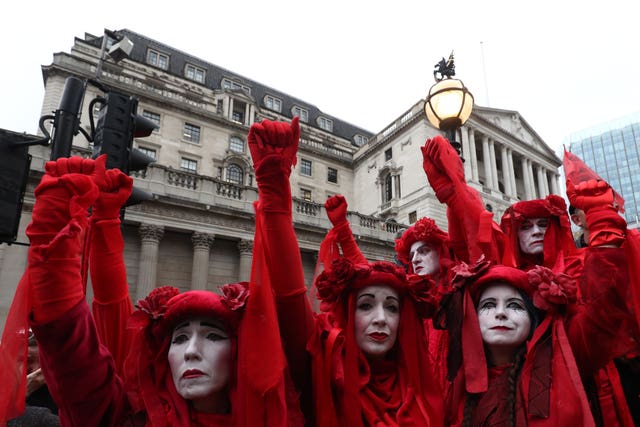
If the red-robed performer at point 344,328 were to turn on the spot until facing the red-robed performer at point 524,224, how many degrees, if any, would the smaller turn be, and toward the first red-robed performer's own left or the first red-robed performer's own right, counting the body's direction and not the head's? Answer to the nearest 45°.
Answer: approximately 135° to the first red-robed performer's own left

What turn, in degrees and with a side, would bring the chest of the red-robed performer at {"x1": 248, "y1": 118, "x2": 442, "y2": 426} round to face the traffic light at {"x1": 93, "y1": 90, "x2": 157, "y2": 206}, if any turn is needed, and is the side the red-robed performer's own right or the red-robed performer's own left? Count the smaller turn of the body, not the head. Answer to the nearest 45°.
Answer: approximately 135° to the red-robed performer's own right

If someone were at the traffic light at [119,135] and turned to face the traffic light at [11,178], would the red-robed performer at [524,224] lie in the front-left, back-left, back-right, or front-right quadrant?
back-left

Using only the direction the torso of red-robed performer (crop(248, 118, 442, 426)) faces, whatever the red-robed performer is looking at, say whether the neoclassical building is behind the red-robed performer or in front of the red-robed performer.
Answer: behind
